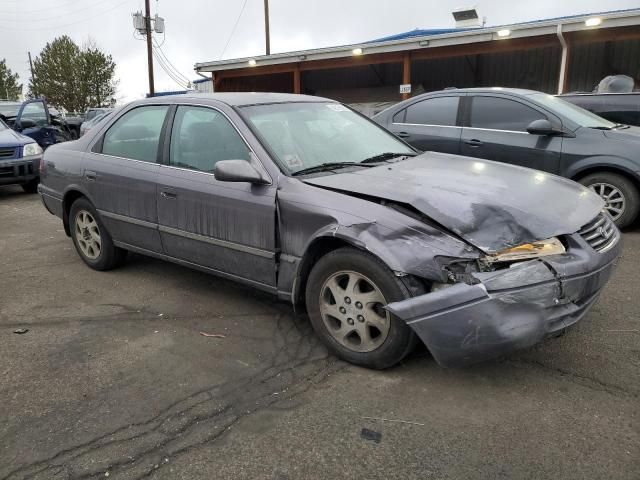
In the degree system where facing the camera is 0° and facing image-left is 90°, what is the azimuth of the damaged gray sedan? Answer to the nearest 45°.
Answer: approximately 315°

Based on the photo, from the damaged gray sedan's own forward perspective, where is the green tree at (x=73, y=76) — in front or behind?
behind
